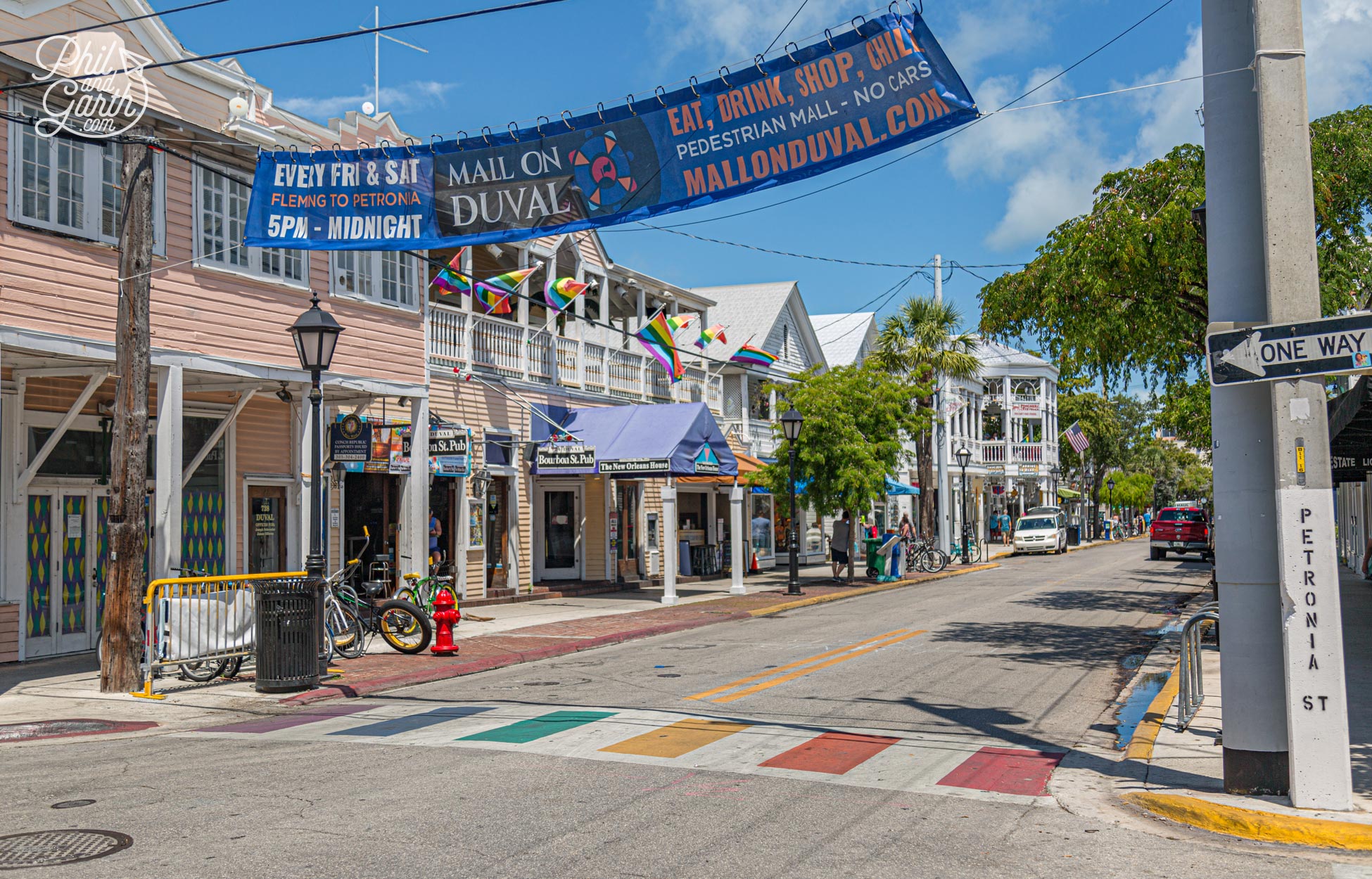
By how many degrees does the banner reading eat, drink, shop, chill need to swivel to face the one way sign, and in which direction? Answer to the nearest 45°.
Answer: approximately 45° to its left

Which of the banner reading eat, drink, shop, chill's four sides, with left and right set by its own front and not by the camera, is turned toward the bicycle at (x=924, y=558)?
back

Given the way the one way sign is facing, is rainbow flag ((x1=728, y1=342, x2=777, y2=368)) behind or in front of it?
behind

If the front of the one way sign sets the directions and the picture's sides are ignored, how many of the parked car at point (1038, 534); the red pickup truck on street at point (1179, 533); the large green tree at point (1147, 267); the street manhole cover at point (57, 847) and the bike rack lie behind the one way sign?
4

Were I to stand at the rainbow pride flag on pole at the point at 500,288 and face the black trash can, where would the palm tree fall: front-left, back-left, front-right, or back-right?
back-left

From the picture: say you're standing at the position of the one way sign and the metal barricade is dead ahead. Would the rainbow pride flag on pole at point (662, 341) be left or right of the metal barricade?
right

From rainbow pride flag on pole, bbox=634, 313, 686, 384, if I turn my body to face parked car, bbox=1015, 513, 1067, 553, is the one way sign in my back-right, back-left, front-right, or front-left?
back-right

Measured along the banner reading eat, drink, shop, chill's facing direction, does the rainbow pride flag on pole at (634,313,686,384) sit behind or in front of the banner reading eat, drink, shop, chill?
behind

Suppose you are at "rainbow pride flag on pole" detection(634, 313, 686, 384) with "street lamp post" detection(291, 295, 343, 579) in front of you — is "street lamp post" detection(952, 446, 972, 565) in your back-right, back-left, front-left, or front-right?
back-left

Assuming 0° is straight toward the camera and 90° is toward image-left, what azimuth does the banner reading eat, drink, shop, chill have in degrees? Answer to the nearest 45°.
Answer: approximately 0°

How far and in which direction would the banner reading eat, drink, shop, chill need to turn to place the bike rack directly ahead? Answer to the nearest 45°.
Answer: approximately 90° to its left

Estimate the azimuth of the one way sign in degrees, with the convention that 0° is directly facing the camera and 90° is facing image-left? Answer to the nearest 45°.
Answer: approximately 0°
